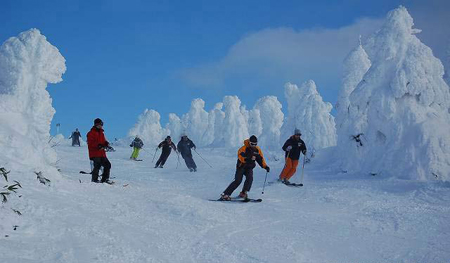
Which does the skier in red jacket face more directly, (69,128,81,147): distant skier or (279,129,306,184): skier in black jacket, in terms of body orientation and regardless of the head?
the skier in black jacket

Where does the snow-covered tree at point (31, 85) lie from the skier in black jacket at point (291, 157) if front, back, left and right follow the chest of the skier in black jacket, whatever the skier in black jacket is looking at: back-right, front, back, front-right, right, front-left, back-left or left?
right

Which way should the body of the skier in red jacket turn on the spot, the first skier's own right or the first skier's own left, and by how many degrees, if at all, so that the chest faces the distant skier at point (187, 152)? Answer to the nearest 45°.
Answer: approximately 90° to the first skier's own left

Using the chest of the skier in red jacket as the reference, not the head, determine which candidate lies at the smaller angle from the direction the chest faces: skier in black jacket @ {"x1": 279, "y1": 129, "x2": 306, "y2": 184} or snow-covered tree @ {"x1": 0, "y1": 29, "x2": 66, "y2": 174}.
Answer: the skier in black jacket

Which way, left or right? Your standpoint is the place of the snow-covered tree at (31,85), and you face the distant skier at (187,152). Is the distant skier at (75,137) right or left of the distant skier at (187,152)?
left

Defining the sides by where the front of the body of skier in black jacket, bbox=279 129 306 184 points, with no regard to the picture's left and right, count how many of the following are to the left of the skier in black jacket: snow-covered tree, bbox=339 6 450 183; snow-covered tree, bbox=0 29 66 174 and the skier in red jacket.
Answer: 1

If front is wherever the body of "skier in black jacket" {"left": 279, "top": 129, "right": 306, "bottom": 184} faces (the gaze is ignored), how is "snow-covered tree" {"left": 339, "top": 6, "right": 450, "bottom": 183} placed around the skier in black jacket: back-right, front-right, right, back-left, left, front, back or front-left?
left

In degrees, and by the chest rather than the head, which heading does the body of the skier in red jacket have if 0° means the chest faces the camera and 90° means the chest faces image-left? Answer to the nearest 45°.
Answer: approximately 315°
